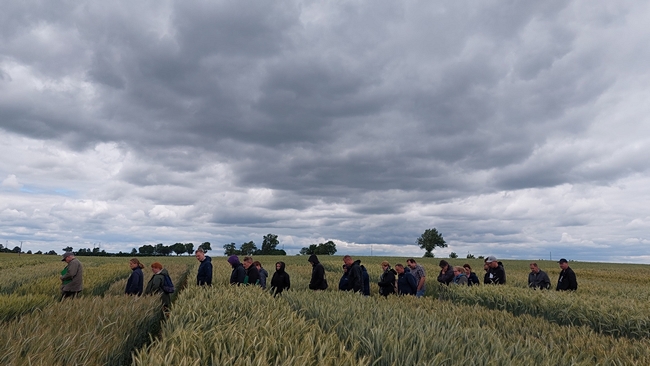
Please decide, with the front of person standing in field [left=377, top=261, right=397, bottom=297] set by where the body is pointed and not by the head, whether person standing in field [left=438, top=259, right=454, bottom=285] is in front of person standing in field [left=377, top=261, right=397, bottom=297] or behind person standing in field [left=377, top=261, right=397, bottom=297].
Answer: behind

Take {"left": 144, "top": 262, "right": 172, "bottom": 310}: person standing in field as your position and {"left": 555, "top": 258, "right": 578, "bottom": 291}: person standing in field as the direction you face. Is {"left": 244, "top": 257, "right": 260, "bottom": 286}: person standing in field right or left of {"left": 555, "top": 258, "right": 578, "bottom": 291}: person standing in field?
left

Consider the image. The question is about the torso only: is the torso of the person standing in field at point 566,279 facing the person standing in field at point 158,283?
yes

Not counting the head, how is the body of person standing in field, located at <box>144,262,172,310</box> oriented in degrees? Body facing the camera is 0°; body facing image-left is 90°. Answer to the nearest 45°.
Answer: approximately 90°

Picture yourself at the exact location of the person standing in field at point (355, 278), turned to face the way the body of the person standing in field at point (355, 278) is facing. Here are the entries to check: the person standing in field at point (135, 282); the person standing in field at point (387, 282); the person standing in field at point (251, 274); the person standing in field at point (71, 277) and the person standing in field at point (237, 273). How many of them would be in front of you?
4

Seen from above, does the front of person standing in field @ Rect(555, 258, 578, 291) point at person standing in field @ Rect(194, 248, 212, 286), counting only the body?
yes

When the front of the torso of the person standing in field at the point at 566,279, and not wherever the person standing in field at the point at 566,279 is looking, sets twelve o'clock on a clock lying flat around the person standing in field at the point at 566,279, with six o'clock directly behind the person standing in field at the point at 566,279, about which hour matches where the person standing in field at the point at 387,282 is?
the person standing in field at the point at 387,282 is roughly at 12 o'clock from the person standing in field at the point at 566,279.
